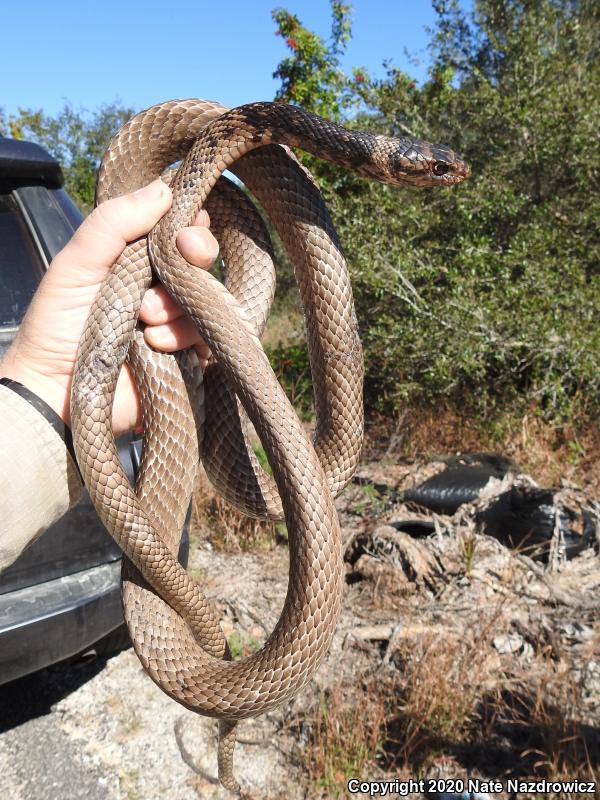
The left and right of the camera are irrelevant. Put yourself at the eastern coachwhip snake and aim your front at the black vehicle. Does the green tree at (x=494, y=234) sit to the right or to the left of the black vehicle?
right
